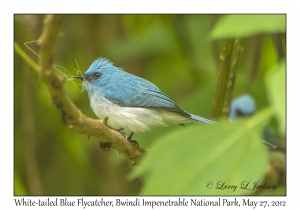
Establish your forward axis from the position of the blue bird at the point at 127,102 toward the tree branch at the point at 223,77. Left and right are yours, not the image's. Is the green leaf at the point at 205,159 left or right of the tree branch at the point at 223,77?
right

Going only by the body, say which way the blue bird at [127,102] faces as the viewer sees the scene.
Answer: to the viewer's left

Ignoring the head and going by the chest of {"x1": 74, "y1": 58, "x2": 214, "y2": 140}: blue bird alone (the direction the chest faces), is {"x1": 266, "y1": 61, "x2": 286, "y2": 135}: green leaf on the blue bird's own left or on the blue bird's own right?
on the blue bird's own left

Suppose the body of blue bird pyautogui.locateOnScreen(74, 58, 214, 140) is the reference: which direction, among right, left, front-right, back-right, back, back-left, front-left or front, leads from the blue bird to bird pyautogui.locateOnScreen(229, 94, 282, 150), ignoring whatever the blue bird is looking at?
back-right
